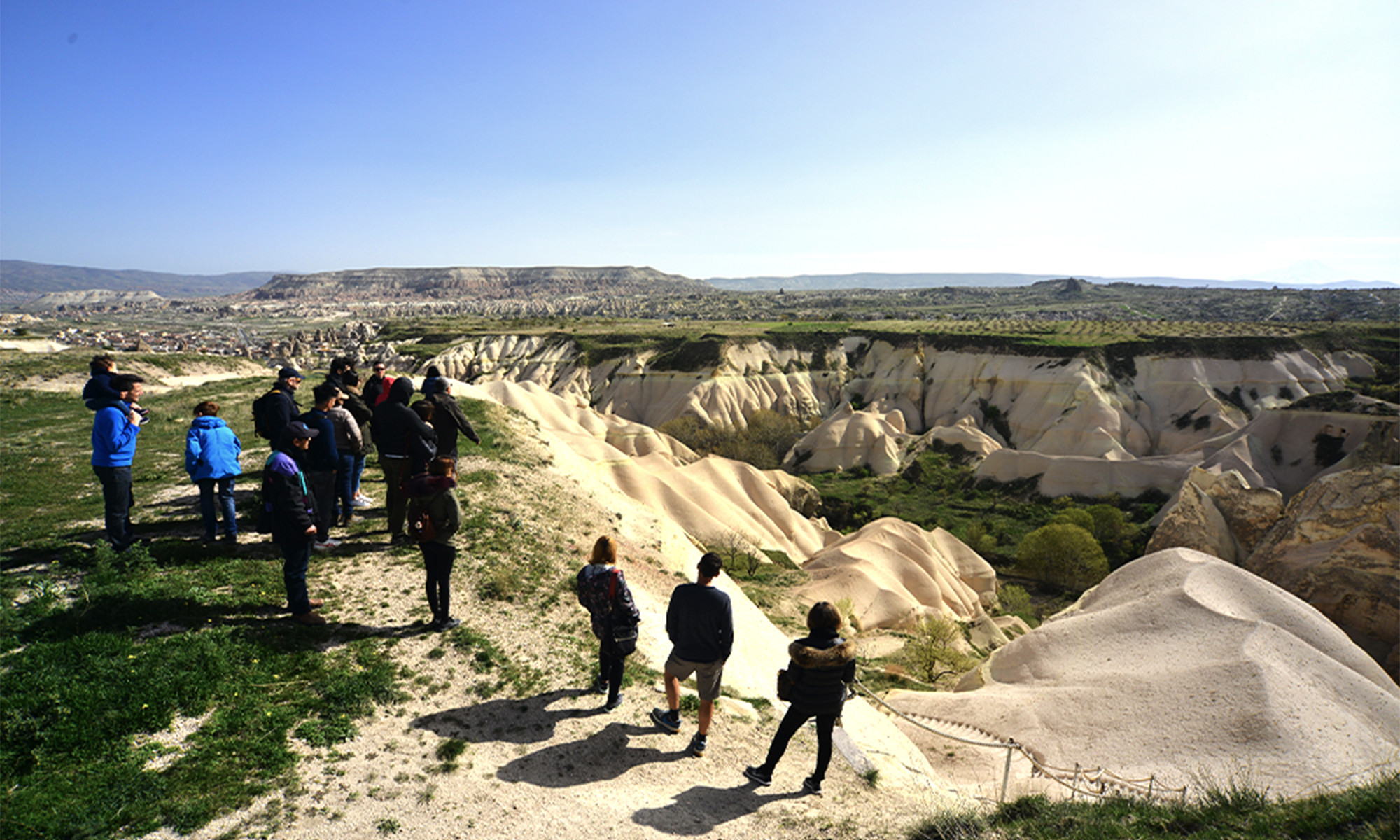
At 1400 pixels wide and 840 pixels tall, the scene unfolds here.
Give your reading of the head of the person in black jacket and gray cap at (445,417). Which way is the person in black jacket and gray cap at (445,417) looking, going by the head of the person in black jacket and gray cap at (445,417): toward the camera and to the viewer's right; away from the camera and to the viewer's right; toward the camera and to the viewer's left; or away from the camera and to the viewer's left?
away from the camera and to the viewer's right

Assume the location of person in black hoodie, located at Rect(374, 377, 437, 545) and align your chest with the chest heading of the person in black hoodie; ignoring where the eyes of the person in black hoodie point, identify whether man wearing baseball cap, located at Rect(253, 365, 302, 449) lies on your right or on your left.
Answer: on your left

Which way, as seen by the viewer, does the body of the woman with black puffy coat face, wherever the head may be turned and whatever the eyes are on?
away from the camera

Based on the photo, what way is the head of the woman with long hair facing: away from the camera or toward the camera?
away from the camera

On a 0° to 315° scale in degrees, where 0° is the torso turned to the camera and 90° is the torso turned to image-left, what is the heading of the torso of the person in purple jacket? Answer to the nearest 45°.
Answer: approximately 270°

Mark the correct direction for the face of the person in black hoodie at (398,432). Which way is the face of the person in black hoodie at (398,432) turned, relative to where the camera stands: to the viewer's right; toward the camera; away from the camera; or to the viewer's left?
away from the camera

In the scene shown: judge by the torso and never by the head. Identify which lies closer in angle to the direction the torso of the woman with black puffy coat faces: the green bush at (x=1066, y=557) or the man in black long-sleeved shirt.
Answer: the green bush

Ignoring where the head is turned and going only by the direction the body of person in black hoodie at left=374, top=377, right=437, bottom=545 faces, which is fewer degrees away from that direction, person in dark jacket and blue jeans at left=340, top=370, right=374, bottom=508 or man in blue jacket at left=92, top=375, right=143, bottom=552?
the person in dark jacket and blue jeans
